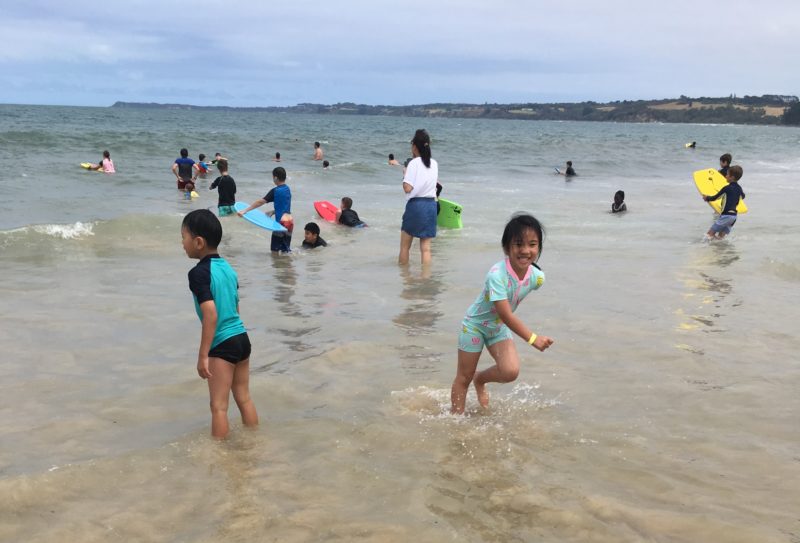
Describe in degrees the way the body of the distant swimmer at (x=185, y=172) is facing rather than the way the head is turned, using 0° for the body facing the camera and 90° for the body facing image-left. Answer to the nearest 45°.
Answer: approximately 180°
